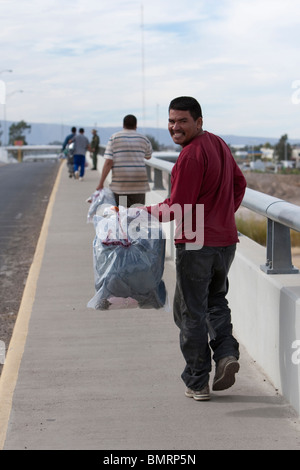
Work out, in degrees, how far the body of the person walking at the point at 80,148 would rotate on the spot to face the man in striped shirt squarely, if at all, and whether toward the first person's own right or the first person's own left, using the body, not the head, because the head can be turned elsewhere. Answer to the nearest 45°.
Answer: approximately 180°

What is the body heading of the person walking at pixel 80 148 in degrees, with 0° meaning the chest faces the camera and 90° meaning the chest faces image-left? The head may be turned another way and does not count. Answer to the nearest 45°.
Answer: approximately 180°

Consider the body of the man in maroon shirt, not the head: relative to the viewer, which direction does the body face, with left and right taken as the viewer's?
facing away from the viewer and to the left of the viewer

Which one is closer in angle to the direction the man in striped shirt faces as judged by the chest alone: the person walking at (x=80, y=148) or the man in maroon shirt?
the person walking

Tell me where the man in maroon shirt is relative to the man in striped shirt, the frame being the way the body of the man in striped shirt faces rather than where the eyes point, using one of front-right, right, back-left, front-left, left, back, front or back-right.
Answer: back

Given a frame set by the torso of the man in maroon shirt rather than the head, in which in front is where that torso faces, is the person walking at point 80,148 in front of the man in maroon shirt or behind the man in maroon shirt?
in front

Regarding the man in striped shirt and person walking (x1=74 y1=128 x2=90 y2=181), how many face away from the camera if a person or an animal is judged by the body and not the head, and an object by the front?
2

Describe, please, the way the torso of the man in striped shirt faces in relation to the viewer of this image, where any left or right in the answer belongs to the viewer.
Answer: facing away from the viewer
